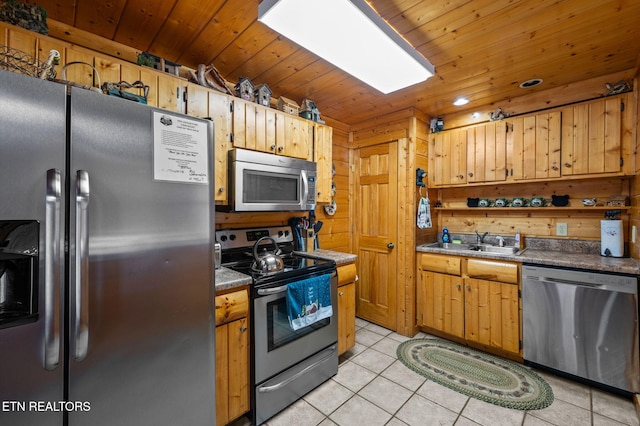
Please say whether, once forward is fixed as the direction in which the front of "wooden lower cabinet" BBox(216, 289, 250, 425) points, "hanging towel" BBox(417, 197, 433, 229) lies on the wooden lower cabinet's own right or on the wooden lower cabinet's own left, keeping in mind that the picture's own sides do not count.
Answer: on the wooden lower cabinet's own left

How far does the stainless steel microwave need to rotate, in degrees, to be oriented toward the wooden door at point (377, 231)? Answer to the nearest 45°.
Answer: approximately 90° to its left

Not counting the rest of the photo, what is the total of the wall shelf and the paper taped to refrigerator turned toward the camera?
2

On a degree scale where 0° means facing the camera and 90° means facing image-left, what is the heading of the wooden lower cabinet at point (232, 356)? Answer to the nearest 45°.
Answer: approximately 315°
